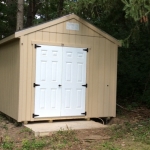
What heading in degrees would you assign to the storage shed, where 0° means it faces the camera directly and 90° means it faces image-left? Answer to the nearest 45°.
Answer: approximately 315°
